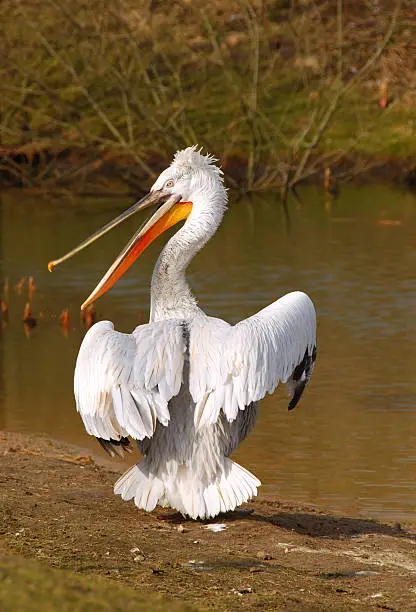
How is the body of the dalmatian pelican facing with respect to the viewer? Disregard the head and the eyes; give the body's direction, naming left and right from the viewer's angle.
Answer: facing away from the viewer
